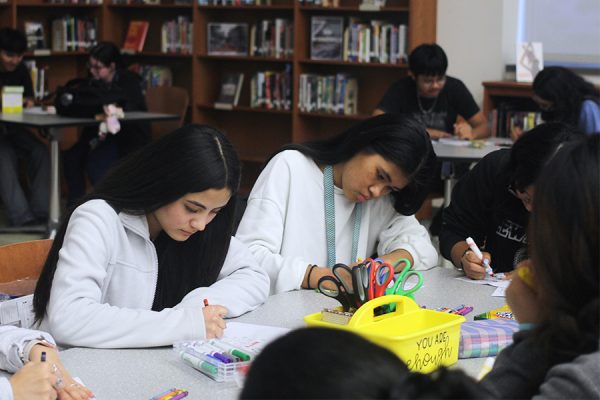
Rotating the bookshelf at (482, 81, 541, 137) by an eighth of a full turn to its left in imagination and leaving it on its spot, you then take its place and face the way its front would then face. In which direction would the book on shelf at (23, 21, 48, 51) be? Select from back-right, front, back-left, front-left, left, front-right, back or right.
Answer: back-right

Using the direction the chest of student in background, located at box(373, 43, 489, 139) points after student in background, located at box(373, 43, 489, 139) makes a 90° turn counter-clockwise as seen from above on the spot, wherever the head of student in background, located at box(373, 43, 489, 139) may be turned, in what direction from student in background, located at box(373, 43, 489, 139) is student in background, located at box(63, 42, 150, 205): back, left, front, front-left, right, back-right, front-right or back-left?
back

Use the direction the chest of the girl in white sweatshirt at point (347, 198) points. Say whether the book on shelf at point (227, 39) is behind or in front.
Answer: behind

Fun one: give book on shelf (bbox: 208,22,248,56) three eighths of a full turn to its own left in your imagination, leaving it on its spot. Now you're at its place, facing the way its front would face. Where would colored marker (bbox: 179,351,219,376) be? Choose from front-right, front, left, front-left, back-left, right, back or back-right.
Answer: back-right

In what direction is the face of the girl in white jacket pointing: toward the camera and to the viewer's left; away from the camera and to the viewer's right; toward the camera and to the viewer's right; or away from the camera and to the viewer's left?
toward the camera and to the viewer's right

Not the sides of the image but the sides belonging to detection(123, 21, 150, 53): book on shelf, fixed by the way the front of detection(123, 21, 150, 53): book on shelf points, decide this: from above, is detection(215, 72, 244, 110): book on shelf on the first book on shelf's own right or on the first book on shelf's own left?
on the first book on shelf's own left

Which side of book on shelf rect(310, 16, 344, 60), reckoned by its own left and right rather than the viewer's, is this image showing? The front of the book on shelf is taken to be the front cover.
front

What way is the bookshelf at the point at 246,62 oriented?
toward the camera

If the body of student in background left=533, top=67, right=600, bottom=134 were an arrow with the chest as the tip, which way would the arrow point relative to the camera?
to the viewer's left

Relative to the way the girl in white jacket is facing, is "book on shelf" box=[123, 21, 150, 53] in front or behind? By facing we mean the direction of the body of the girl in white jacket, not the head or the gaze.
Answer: behind

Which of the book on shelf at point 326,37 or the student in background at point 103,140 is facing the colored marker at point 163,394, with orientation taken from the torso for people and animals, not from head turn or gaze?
the book on shelf

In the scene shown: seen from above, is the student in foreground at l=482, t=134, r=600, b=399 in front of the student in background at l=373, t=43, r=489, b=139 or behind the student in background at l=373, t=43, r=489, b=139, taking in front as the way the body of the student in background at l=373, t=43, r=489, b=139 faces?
in front

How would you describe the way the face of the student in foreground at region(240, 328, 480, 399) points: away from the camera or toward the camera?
away from the camera

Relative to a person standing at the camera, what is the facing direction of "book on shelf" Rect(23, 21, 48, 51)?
facing the viewer
